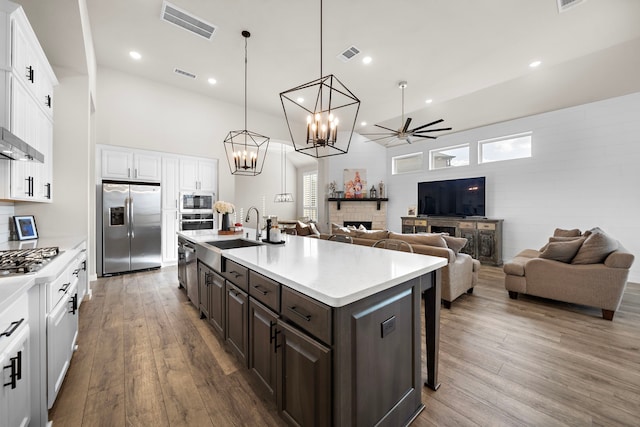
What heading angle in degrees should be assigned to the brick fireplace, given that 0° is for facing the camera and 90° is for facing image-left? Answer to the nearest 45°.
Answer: approximately 0°

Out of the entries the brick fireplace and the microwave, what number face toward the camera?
2

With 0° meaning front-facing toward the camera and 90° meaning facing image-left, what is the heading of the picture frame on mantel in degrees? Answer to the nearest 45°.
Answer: approximately 0°

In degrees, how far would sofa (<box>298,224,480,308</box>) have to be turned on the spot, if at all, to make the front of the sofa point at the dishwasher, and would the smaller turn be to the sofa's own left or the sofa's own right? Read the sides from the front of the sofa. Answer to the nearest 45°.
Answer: approximately 135° to the sofa's own left

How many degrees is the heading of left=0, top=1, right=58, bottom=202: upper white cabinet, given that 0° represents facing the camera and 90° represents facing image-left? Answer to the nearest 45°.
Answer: approximately 270°

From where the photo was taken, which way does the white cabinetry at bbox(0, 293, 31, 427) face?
to the viewer's right

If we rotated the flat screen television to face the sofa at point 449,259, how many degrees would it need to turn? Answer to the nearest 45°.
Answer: approximately 45° to its left

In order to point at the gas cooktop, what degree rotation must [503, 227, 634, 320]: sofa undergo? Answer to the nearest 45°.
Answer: approximately 45° to its left

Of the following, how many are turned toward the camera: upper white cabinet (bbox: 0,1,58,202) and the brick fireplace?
1
